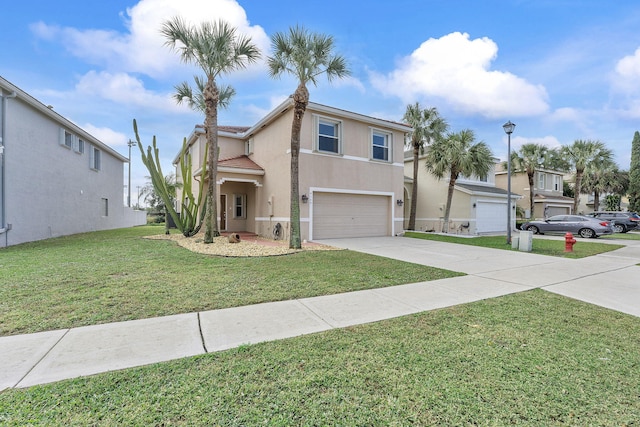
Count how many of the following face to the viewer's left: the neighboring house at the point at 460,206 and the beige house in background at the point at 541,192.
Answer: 0

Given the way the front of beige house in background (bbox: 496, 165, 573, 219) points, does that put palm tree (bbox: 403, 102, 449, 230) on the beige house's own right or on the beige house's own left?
on the beige house's own right

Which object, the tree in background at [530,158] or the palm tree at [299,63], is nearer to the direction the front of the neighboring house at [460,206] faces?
the palm tree

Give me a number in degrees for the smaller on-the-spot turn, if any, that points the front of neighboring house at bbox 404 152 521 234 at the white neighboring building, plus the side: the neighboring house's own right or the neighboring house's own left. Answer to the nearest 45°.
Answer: approximately 90° to the neighboring house's own right

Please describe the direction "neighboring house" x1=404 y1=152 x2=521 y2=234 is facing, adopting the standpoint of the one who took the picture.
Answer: facing the viewer and to the right of the viewer

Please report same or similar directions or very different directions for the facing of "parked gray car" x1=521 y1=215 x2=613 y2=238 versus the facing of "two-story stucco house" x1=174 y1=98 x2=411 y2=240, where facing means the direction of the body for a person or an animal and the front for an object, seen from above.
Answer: very different directions

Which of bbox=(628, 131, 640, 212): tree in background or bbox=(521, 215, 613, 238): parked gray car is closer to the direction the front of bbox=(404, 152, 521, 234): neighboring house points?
the parked gray car

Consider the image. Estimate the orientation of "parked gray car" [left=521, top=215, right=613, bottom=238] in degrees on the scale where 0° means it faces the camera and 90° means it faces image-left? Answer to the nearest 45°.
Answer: approximately 90°

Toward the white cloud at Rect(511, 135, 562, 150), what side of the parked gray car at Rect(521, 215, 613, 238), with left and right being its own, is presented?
right

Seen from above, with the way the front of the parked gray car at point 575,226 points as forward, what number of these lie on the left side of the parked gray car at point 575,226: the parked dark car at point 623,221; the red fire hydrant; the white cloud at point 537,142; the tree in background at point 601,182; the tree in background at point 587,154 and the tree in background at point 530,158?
1

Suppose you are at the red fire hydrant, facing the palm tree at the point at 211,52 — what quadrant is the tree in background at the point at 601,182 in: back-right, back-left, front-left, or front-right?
back-right

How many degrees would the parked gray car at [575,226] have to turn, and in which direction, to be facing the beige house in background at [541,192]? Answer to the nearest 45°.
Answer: approximately 90° to its right
